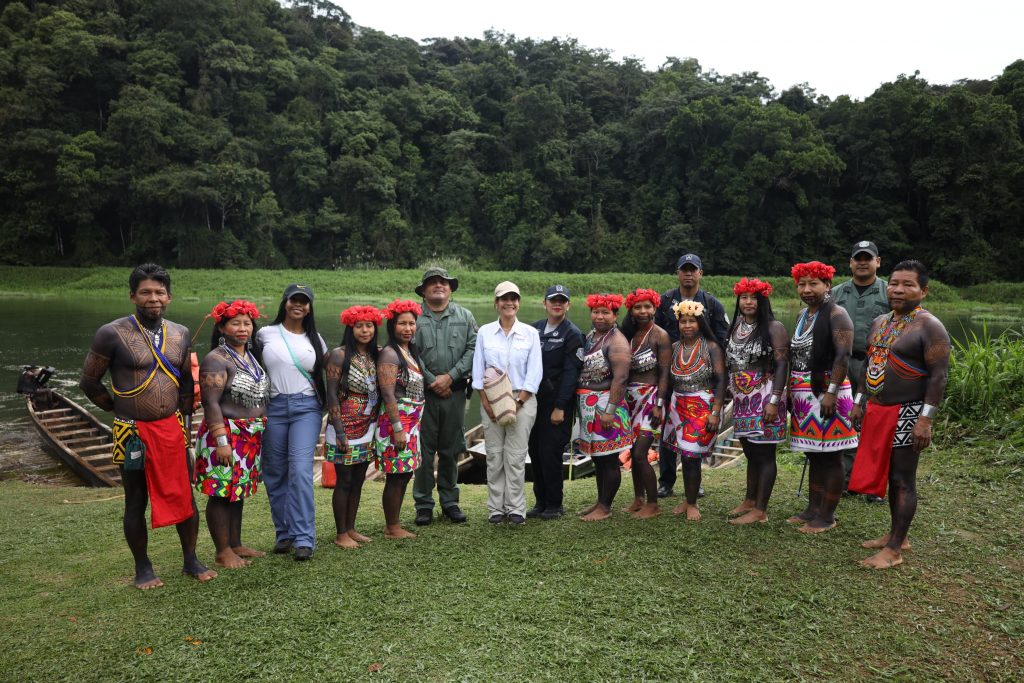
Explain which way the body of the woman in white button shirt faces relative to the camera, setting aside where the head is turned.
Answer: toward the camera

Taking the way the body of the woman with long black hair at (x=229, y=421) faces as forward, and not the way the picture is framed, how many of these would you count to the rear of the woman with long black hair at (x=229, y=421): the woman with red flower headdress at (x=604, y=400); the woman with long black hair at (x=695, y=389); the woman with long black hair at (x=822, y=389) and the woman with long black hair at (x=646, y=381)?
0

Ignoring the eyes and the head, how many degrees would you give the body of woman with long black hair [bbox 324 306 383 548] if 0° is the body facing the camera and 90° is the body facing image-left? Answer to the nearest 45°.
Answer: approximately 315°

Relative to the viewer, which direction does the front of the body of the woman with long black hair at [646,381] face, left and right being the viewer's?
facing the viewer and to the left of the viewer

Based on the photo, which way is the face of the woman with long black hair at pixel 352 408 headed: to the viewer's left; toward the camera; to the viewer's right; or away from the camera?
toward the camera

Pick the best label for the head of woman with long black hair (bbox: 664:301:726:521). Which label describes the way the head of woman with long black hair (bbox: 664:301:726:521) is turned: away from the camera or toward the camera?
toward the camera

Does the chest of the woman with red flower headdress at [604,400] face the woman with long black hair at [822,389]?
no

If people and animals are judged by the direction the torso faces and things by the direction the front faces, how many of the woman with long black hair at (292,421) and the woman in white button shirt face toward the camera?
2

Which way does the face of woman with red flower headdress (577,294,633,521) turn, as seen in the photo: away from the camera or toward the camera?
toward the camera

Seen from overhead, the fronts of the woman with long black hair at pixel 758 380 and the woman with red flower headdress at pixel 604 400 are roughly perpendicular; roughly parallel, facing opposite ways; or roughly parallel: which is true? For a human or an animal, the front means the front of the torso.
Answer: roughly parallel

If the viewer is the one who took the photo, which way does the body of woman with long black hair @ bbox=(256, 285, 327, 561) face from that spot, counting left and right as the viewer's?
facing the viewer
